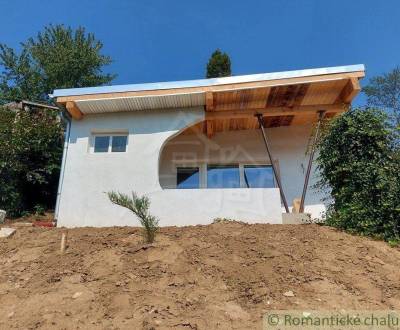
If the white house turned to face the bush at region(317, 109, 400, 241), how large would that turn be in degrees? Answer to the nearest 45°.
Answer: approximately 90° to its left

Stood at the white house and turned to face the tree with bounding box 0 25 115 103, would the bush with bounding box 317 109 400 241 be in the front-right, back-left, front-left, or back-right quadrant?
back-right

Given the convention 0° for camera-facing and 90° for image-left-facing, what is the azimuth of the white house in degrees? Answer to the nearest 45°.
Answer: approximately 0°

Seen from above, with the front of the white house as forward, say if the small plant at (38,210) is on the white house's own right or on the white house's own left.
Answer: on the white house's own right

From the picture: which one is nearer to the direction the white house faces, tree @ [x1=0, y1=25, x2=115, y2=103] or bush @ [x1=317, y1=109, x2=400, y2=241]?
the bush
